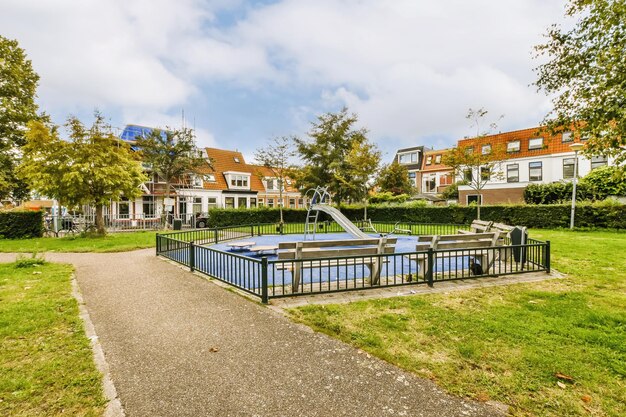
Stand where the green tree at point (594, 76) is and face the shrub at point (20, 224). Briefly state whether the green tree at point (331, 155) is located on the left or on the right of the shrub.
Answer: right

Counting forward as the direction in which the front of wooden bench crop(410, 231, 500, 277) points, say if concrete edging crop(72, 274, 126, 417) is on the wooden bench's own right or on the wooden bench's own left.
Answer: on the wooden bench's own left

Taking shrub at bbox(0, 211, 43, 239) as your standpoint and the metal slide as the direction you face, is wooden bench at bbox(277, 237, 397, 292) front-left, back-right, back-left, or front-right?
front-right

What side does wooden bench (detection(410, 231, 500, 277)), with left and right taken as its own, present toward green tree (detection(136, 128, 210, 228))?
front

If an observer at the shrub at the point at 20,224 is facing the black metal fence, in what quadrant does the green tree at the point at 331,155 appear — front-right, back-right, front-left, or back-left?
front-left

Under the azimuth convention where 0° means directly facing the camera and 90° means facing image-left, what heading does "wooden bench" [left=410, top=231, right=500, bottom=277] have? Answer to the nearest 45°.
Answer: approximately 135°

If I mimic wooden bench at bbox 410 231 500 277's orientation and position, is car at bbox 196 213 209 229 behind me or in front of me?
in front

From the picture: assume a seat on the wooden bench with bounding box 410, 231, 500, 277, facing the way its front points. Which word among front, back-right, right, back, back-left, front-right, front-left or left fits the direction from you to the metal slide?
front

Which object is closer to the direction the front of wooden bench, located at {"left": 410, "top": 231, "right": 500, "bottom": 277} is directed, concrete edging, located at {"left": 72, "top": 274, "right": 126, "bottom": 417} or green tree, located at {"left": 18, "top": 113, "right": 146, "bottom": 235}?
the green tree

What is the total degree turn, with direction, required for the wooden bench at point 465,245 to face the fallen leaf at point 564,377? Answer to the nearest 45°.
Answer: approximately 135° to its left

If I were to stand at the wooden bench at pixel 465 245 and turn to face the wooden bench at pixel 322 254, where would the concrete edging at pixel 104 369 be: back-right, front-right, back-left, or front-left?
front-left

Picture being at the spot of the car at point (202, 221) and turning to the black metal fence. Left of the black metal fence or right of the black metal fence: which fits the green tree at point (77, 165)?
right
